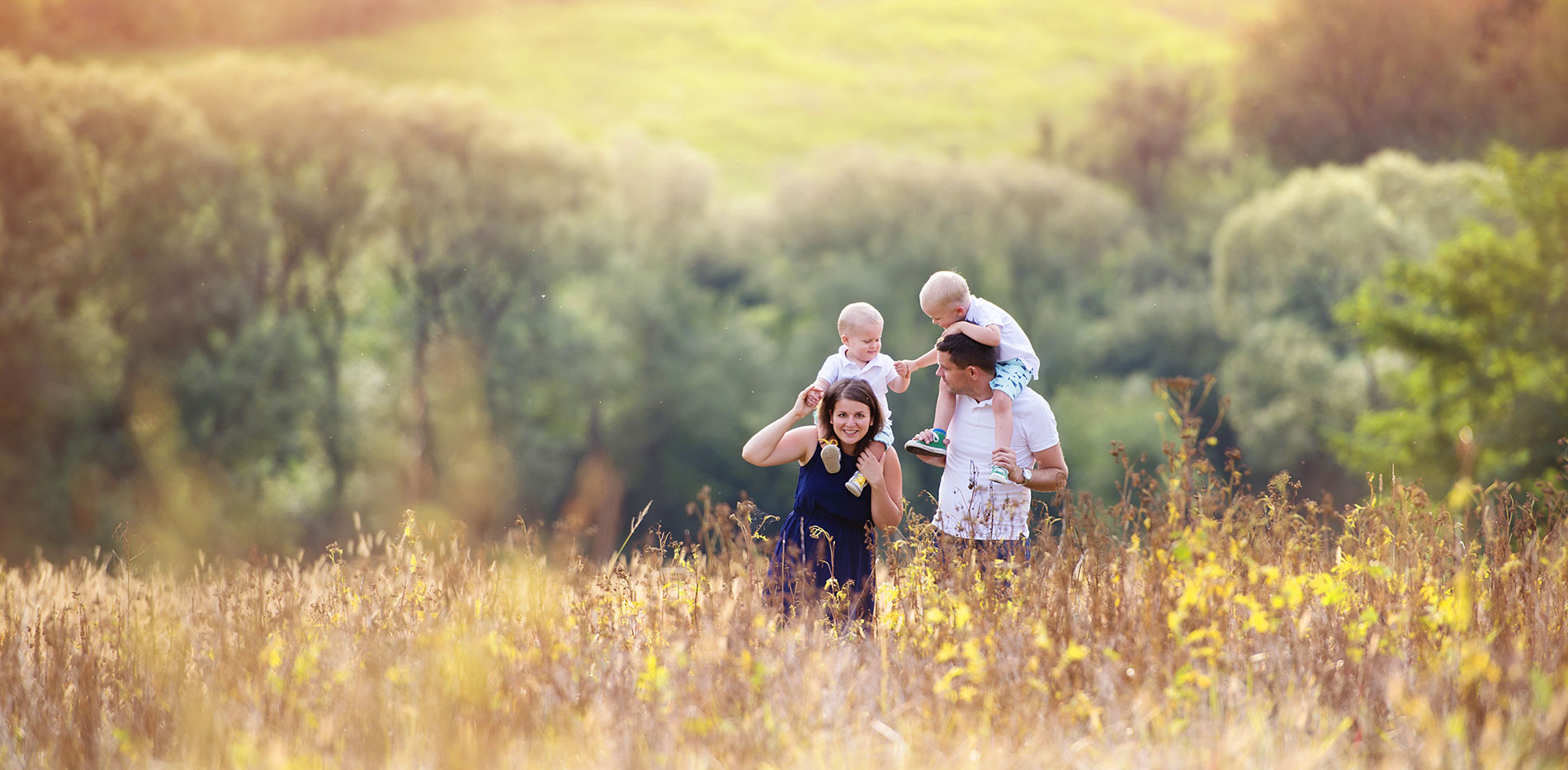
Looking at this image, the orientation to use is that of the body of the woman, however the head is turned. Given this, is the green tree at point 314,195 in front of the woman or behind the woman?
behind

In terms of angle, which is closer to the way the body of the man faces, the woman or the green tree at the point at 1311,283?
the woman

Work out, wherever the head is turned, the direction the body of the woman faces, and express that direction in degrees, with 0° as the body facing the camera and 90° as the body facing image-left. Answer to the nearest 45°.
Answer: approximately 0°

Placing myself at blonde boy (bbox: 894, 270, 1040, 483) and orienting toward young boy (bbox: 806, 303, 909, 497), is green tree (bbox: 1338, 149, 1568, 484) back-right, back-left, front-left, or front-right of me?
back-right

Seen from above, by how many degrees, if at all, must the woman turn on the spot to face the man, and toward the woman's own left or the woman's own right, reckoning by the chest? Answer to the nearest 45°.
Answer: approximately 135° to the woman's own left

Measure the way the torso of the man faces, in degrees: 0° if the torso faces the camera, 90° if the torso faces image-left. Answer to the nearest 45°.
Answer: approximately 45°

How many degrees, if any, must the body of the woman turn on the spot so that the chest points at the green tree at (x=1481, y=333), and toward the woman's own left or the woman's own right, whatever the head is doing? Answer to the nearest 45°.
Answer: approximately 135° to the woman's own left

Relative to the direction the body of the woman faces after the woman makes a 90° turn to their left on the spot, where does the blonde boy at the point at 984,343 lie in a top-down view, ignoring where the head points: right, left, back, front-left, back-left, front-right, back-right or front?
front-left
